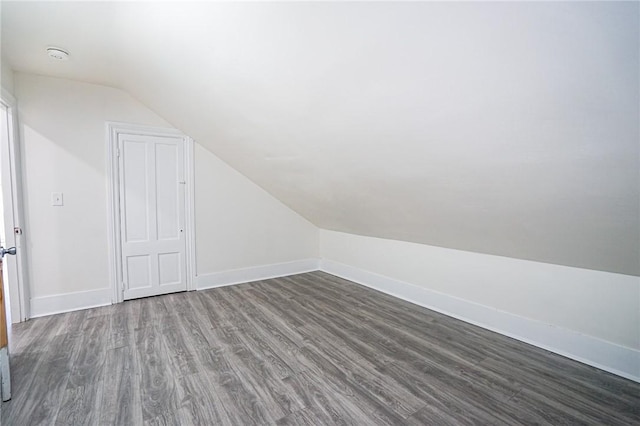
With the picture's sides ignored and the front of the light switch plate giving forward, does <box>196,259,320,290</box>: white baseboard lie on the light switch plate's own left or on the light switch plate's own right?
on the light switch plate's own left

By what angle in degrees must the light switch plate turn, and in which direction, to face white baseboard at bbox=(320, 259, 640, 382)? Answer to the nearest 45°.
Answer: approximately 45° to its left

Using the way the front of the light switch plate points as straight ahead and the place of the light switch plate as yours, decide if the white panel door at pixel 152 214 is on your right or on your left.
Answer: on your left

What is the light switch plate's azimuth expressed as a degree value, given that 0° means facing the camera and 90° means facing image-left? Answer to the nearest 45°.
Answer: approximately 0°
